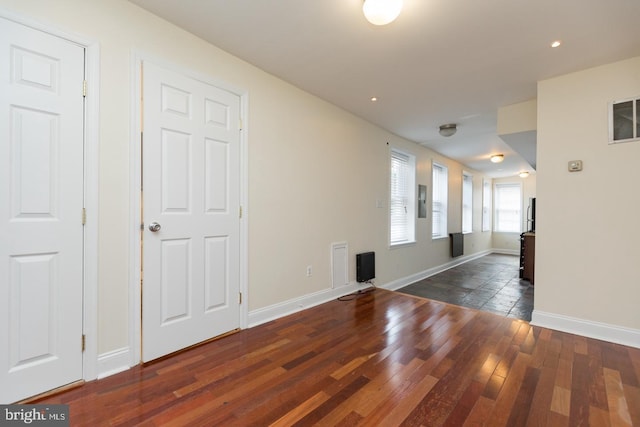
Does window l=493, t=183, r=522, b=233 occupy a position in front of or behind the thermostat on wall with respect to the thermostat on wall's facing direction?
behind

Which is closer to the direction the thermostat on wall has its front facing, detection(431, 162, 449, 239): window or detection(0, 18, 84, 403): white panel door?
the white panel door

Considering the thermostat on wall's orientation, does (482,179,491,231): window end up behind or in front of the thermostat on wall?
behind

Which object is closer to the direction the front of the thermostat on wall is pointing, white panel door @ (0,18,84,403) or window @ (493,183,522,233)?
the white panel door

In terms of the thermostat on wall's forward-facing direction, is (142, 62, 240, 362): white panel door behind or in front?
in front

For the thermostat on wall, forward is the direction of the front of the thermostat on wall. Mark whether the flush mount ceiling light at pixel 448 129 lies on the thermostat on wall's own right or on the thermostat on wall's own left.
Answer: on the thermostat on wall's own right

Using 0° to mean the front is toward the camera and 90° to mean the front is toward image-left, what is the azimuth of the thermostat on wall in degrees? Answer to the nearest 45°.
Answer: approximately 0°

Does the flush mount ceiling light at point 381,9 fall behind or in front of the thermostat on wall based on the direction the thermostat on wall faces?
in front

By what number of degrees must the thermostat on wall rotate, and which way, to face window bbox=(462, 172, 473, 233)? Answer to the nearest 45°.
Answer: approximately 135° to its right
